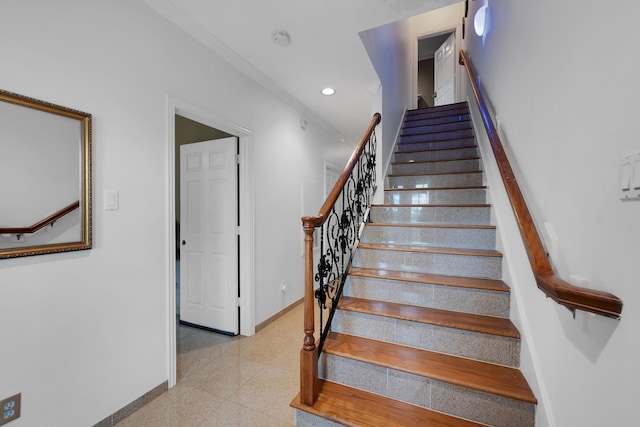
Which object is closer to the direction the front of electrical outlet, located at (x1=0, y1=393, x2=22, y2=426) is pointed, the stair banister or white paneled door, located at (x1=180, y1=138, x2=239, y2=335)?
the stair banister

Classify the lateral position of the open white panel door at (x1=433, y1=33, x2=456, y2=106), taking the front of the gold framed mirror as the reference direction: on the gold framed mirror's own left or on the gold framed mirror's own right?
on the gold framed mirror's own left

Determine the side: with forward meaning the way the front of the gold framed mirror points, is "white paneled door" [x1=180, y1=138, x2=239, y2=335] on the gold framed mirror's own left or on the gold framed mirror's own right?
on the gold framed mirror's own left

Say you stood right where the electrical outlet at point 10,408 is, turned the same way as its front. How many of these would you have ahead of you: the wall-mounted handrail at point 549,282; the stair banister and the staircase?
3

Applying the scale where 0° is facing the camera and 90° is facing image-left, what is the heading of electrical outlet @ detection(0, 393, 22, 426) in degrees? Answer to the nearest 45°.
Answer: approximately 315°

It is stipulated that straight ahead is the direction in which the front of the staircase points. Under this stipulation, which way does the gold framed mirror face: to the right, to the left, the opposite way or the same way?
to the left

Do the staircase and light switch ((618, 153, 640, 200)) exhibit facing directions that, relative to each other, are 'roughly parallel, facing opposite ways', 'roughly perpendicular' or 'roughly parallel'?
roughly perpendicular

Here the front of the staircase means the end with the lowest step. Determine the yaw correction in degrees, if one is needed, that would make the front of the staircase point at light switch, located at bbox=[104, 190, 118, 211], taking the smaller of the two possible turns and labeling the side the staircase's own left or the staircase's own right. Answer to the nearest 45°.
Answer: approximately 90° to the staircase's own right

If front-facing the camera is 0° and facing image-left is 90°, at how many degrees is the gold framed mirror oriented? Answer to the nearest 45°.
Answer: approximately 315°
